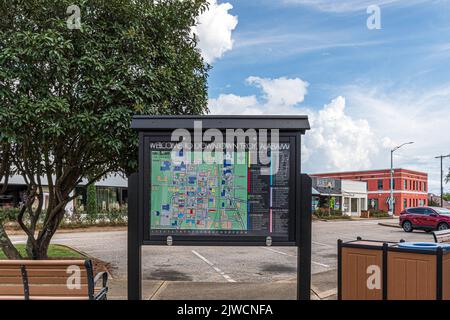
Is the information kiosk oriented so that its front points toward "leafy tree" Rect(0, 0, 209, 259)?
no

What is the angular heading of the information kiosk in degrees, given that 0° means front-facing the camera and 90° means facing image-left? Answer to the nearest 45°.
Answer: approximately 0°

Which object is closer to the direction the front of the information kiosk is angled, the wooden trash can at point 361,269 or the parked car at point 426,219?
the wooden trash can

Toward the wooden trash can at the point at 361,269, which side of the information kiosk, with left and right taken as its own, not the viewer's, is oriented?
left

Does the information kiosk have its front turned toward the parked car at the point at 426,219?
no
